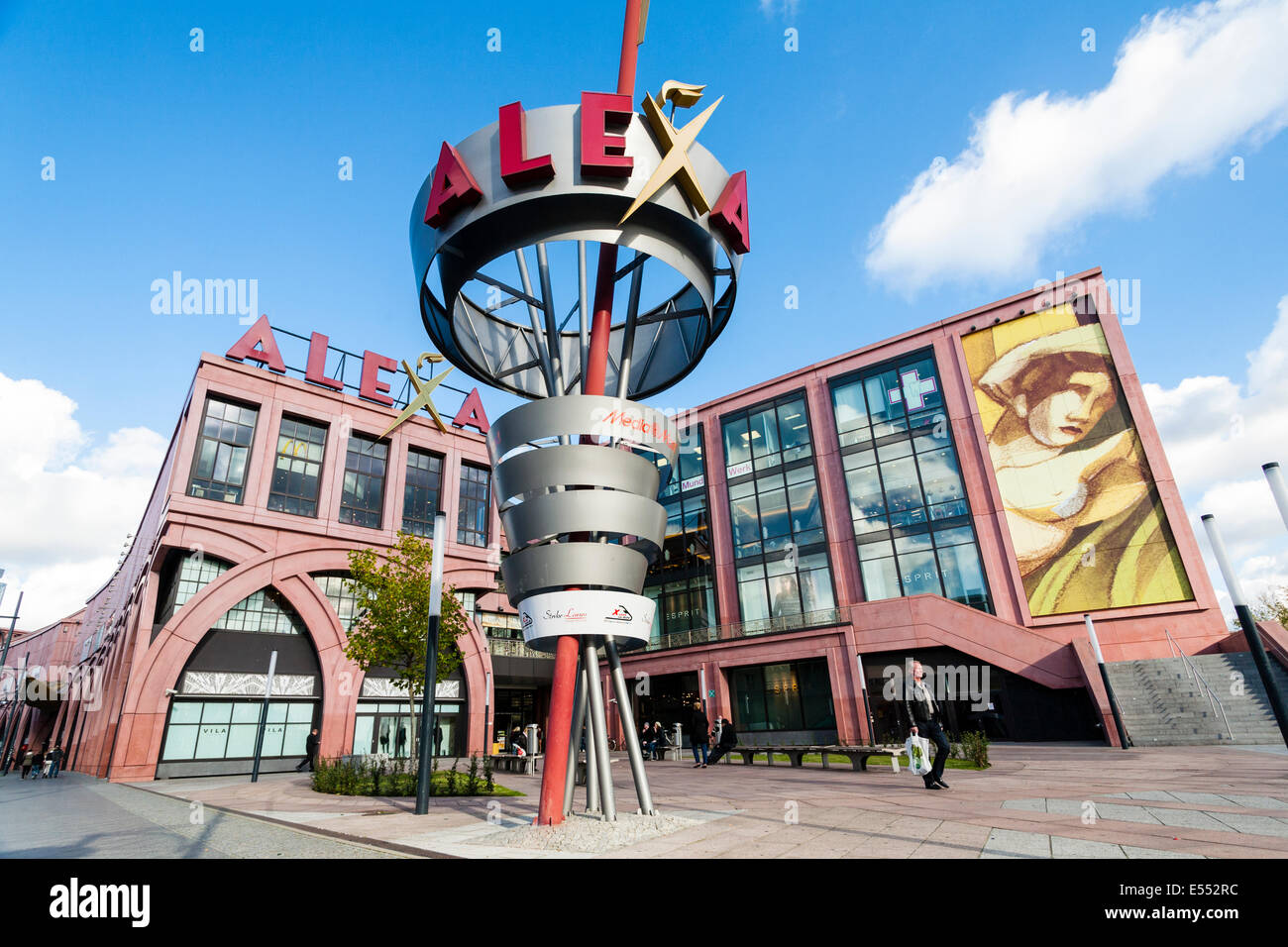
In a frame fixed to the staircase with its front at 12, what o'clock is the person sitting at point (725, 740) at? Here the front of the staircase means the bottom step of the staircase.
The person sitting is roughly at 2 o'clock from the staircase.

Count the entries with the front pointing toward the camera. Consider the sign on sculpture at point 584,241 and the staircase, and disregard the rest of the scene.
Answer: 2

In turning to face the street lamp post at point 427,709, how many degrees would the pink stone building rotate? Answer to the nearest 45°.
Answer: approximately 45° to its right

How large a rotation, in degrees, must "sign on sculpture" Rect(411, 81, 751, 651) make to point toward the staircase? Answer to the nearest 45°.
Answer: approximately 135° to its left

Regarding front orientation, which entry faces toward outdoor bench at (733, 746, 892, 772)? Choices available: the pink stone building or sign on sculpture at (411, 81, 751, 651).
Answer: the pink stone building

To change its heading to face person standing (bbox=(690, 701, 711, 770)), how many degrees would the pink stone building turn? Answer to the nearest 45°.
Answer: approximately 45° to its right

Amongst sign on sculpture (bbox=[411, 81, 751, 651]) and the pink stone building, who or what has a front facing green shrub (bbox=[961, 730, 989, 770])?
the pink stone building

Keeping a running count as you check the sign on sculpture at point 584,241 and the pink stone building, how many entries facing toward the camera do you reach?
2

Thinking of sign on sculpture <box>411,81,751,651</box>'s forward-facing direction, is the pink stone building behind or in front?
behind

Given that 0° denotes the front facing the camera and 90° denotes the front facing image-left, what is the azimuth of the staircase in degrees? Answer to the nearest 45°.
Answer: approximately 0°

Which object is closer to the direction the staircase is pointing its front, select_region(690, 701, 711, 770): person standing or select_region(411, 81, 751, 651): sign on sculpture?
the sign on sculpture

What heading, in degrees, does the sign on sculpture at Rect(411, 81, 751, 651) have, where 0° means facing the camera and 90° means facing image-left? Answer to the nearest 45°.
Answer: approximately 0°

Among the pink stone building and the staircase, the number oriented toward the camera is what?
2

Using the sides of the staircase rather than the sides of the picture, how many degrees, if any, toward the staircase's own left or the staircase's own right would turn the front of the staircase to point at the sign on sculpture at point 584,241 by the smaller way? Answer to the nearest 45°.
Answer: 0° — it already faces it
